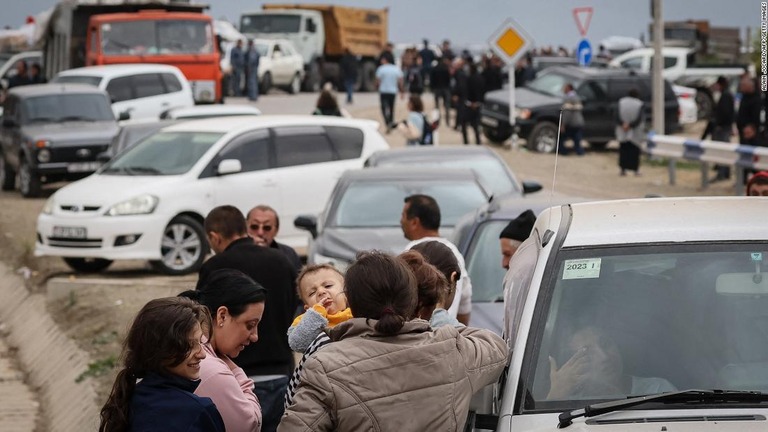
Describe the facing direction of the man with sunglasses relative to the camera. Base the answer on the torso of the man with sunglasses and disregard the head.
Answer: toward the camera

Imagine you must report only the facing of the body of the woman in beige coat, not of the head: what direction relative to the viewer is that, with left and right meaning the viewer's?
facing away from the viewer

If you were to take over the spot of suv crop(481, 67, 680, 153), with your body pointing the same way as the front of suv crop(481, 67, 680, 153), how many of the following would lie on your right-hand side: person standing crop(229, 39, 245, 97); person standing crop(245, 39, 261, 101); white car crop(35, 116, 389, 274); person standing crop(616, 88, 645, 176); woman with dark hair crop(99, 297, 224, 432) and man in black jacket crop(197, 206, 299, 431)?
2

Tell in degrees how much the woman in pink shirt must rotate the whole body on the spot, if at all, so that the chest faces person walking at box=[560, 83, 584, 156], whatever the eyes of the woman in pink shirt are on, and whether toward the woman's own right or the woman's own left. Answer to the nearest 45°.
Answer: approximately 90° to the woman's own left

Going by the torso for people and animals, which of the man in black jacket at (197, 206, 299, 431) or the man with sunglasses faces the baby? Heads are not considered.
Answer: the man with sunglasses

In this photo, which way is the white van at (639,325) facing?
toward the camera

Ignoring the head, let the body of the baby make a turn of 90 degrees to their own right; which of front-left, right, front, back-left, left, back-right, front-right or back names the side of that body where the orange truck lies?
right

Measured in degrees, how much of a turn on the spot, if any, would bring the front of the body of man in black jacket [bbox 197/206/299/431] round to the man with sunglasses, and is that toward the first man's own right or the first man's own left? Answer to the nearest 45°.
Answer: approximately 45° to the first man's own right
